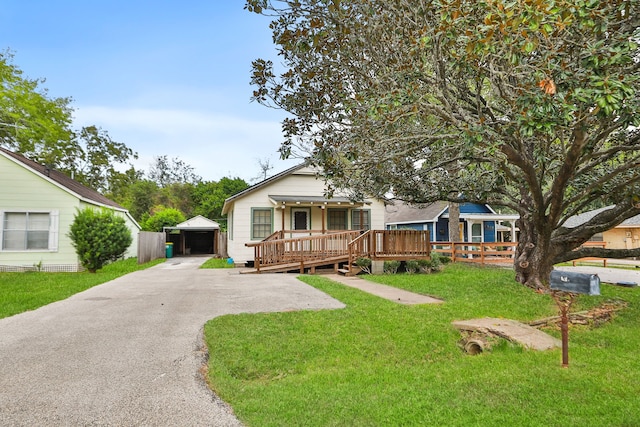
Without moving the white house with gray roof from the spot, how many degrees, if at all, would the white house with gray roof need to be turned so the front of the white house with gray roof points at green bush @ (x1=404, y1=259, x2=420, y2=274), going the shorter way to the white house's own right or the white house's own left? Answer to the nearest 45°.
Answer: approximately 45° to the white house's own left

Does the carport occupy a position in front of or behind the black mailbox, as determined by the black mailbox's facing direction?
behind

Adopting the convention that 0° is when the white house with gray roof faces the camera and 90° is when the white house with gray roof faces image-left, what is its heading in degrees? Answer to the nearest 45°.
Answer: approximately 0°

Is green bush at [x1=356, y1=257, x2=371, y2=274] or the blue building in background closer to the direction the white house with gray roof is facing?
the green bush

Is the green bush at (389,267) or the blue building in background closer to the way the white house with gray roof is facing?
the green bush

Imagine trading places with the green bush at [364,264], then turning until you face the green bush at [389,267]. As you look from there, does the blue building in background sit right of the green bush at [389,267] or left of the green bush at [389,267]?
left

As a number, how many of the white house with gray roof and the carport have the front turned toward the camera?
2

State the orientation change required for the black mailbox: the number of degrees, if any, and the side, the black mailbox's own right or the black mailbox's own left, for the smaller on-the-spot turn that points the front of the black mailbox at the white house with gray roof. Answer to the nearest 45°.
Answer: approximately 180°
